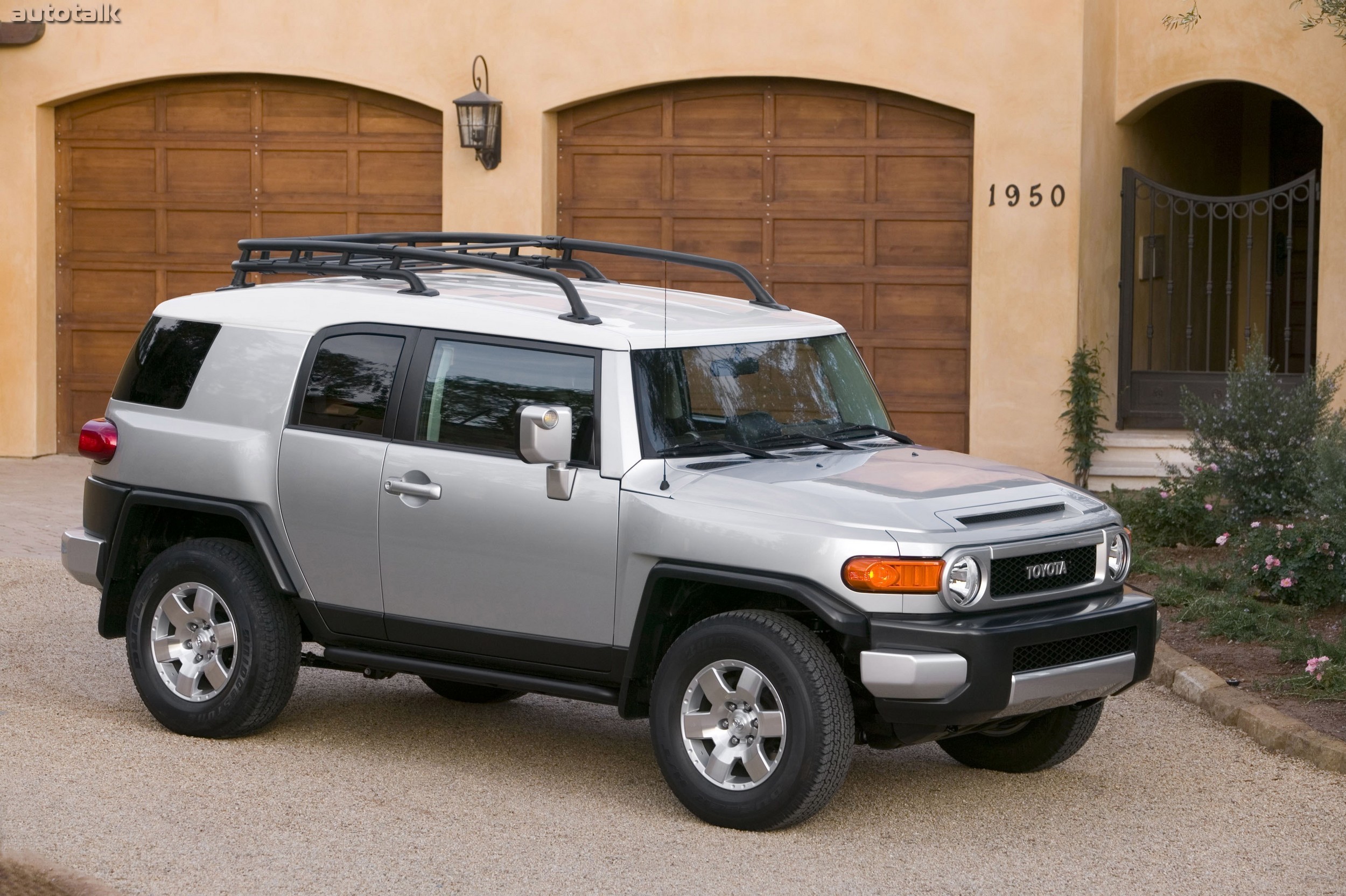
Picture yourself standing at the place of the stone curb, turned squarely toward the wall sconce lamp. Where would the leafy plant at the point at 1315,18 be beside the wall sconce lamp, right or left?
right

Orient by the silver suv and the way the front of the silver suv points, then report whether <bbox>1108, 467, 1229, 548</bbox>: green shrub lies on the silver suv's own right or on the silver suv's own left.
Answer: on the silver suv's own left

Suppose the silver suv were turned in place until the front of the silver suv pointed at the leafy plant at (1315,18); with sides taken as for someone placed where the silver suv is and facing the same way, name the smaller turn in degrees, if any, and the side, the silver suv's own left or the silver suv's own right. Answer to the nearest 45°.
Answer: approximately 90° to the silver suv's own left

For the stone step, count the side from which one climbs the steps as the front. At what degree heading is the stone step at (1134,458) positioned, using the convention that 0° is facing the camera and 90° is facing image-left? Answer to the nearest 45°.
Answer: approximately 0°

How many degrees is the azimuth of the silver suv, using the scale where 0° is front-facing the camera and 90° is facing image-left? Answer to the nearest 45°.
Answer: approximately 315°

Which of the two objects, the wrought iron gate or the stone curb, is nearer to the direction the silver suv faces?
the stone curb

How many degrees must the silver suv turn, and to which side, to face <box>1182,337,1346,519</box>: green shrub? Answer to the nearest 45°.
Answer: approximately 90° to its left
